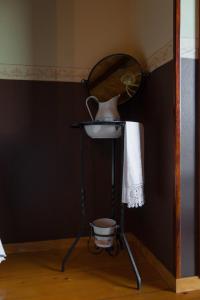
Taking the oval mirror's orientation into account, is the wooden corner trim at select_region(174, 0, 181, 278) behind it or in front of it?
in front

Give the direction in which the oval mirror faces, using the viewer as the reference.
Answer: facing the viewer
